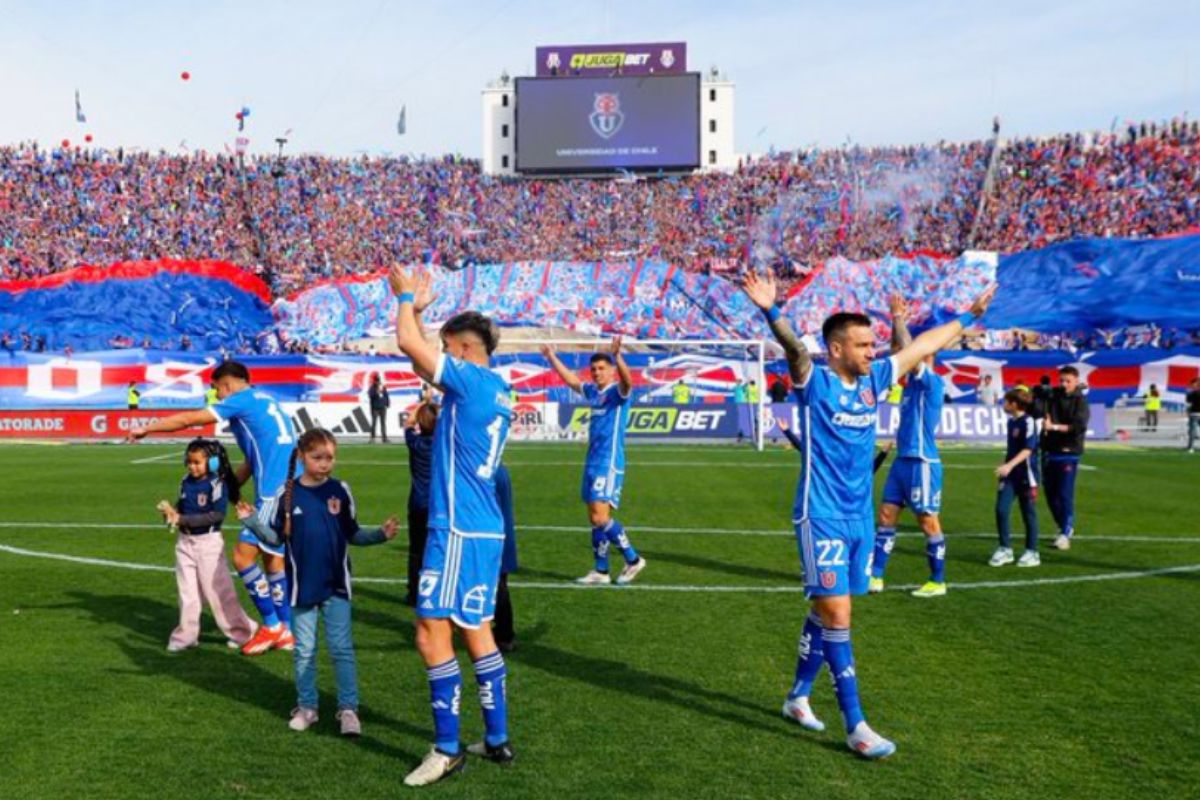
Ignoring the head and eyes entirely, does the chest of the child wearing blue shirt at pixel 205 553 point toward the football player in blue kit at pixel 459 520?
no

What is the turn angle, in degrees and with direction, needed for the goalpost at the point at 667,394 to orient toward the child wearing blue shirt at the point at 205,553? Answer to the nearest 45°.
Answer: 0° — it already faces them

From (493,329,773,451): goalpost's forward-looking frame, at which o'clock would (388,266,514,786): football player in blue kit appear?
The football player in blue kit is roughly at 12 o'clock from the goalpost.

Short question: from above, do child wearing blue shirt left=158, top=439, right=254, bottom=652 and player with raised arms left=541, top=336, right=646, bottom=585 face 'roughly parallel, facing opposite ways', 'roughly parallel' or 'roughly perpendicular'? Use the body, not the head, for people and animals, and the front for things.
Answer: roughly parallel

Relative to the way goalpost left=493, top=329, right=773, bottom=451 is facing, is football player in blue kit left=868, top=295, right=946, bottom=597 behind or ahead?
ahead

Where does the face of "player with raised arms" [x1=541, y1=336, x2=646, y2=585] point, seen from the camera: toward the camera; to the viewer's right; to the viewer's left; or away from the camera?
toward the camera

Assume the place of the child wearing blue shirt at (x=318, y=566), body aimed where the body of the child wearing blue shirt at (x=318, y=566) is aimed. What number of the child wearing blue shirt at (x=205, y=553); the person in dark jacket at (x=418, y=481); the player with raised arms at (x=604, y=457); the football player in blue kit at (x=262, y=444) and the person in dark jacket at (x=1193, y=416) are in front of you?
0

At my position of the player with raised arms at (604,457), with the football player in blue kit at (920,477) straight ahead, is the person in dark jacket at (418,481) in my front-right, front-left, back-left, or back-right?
back-right

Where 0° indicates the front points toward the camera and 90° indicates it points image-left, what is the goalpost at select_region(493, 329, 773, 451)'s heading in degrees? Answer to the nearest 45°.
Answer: approximately 0°

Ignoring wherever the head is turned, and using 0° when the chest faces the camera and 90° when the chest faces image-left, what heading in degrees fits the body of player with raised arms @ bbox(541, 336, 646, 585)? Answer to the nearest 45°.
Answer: approximately 45°

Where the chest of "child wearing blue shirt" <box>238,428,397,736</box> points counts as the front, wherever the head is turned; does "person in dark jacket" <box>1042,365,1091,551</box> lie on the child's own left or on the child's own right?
on the child's own left

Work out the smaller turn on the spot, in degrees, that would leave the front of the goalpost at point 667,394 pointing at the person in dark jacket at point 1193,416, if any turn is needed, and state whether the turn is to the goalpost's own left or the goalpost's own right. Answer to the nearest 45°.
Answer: approximately 90° to the goalpost's own left

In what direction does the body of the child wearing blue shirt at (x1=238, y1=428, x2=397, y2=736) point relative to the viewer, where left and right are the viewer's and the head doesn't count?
facing the viewer

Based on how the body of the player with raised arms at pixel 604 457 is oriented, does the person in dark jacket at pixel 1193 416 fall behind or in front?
behind

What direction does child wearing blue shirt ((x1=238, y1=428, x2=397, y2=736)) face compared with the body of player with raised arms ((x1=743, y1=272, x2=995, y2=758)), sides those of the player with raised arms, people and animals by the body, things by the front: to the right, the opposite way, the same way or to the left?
the same way

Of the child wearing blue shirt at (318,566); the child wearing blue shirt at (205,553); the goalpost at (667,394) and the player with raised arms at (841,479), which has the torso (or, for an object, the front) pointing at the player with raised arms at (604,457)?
the goalpost
